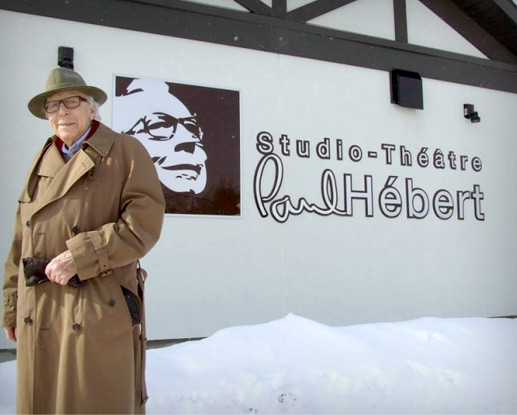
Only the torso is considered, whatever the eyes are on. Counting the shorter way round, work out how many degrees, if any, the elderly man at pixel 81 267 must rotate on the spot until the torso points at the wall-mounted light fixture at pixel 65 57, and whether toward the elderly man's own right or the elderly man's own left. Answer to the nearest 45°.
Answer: approximately 135° to the elderly man's own right

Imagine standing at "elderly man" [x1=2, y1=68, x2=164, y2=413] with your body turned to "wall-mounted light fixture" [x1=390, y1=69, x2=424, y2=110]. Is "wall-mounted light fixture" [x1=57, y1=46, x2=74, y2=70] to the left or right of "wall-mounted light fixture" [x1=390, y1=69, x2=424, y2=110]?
left

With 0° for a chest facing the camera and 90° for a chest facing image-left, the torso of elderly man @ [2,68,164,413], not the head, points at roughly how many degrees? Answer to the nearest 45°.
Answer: approximately 45°

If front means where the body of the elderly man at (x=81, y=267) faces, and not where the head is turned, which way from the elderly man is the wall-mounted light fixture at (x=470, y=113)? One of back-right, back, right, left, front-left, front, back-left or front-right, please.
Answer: back

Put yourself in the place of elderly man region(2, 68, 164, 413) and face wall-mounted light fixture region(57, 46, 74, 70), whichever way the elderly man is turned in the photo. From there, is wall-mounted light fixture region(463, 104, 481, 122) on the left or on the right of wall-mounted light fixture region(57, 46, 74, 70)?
right

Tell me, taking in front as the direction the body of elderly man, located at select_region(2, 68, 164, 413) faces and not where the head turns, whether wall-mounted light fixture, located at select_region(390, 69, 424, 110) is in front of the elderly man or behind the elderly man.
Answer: behind
